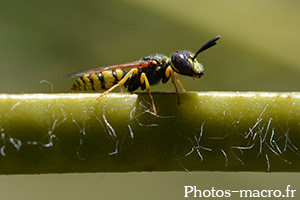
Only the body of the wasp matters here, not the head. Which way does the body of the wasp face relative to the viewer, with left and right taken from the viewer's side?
facing to the right of the viewer
